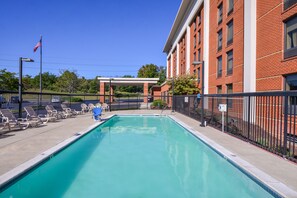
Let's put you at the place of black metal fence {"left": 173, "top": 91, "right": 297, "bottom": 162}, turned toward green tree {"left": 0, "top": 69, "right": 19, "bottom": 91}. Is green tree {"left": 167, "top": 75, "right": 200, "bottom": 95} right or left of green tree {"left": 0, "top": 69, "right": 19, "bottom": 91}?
right

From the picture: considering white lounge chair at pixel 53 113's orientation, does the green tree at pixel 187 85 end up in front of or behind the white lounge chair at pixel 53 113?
in front

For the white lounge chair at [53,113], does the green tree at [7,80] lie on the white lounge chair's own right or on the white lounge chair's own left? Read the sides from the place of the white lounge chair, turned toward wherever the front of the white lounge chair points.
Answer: on the white lounge chair's own left

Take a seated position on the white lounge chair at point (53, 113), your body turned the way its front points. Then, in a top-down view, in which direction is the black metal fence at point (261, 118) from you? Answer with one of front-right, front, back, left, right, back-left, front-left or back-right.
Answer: front-right

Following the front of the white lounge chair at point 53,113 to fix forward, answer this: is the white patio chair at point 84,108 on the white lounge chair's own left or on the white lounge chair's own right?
on the white lounge chair's own left

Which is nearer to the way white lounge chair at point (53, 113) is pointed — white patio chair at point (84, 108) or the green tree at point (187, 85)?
the green tree

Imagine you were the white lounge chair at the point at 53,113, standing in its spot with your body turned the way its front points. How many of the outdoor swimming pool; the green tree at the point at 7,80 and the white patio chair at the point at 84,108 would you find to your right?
1

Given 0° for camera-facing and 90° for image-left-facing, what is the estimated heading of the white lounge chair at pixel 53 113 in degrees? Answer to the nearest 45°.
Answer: approximately 270°

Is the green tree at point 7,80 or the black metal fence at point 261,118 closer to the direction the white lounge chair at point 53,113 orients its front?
the black metal fence

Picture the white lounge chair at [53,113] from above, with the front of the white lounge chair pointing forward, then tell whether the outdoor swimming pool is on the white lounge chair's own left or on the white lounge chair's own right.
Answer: on the white lounge chair's own right
